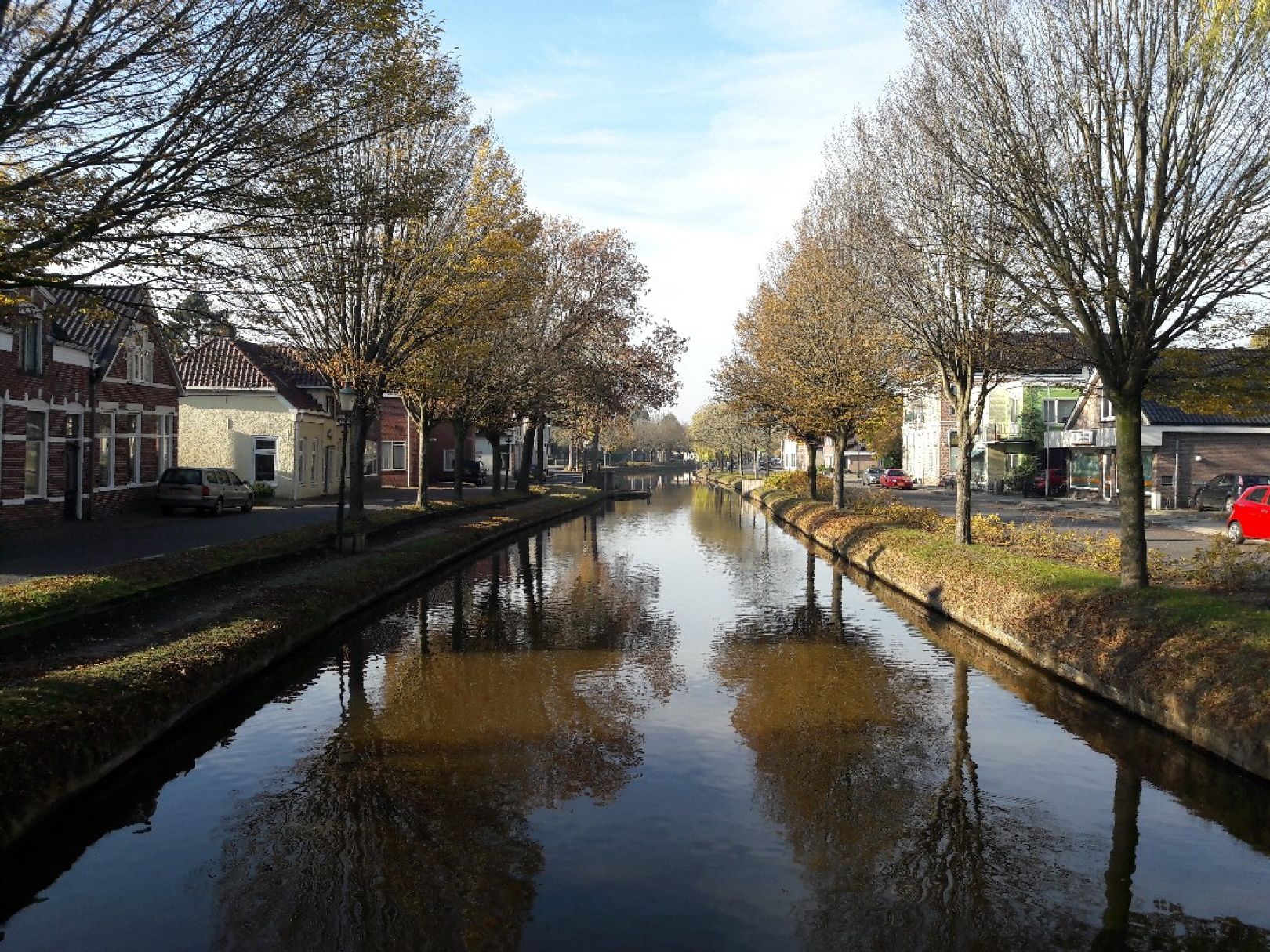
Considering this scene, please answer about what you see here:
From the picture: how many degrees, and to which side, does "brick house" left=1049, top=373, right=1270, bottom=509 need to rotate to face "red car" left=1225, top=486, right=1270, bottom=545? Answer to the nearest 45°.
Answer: approximately 45° to its left

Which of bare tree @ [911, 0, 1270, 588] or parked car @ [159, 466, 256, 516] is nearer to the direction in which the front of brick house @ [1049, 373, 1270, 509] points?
the parked car

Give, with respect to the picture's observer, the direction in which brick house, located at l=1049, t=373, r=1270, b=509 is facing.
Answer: facing the viewer and to the left of the viewer

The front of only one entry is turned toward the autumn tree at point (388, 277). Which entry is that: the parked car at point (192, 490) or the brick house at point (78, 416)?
the brick house

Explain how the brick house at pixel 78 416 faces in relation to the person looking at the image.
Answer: facing the viewer and to the right of the viewer

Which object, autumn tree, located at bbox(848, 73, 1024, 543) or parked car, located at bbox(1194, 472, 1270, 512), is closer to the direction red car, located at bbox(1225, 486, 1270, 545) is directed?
the autumn tree

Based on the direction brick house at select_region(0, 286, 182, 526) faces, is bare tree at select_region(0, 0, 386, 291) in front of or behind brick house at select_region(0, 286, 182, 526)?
in front

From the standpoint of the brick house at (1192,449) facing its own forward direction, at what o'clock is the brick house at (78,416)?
the brick house at (78,416) is roughly at 12 o'clock from the brick house at (1192,449).

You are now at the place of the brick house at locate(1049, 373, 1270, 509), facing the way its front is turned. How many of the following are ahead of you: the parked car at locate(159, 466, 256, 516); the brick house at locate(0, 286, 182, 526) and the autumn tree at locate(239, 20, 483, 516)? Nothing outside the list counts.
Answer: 3

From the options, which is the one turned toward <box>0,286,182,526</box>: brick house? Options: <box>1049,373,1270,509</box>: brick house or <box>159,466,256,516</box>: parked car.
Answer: <box>1049,373,1270,509</box>: brick house

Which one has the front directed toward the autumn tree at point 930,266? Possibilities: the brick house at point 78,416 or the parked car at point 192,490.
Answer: the brick house
